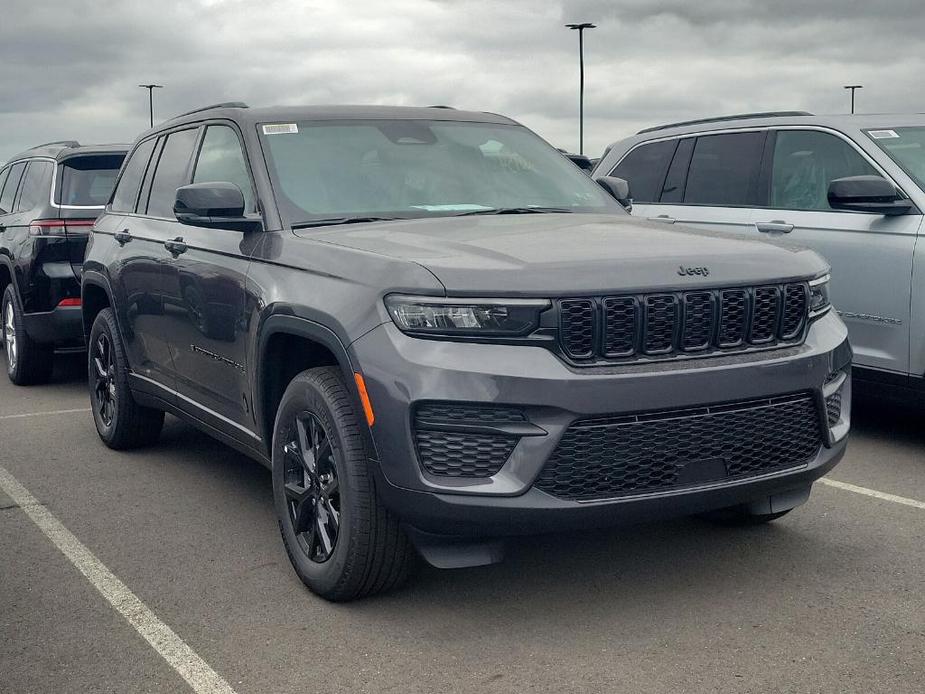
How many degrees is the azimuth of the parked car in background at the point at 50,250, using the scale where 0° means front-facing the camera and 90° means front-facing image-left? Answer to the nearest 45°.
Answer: approximately 135°

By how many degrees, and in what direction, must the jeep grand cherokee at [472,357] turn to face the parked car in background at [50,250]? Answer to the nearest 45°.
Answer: approximately 180°

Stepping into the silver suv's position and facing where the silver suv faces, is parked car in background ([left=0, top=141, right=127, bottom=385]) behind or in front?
behind

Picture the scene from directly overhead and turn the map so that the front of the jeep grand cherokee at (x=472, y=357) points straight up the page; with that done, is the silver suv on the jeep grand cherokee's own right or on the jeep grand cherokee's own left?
on the jeep grand cherokee's own left
